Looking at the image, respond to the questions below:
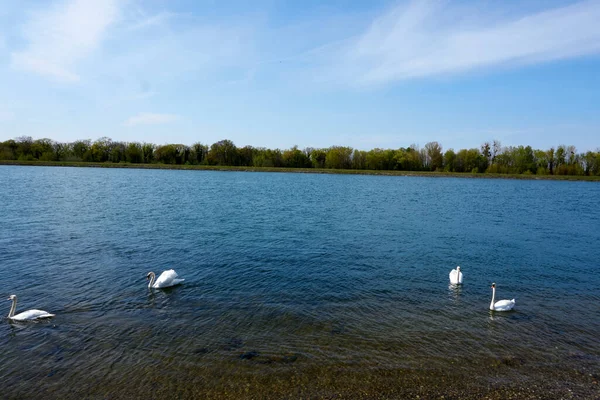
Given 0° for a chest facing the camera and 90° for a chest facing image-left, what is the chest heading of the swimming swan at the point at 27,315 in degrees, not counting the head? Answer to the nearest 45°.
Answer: approximately 90°

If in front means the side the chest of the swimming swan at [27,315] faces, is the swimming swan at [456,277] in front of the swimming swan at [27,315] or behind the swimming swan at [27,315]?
behind
